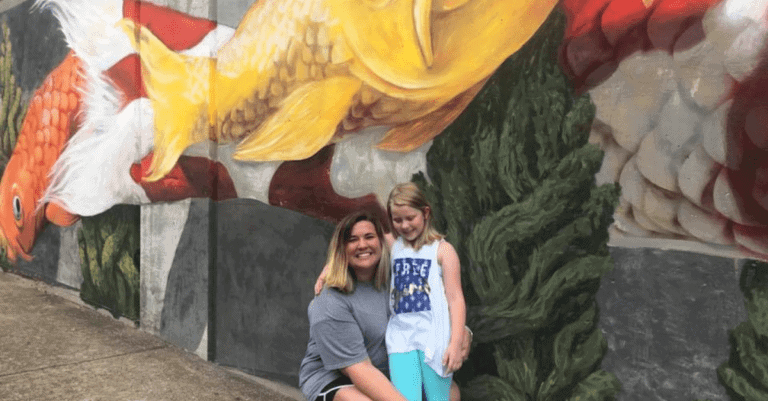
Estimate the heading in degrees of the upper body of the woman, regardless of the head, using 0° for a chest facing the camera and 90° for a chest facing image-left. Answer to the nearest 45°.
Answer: approximately 315°
